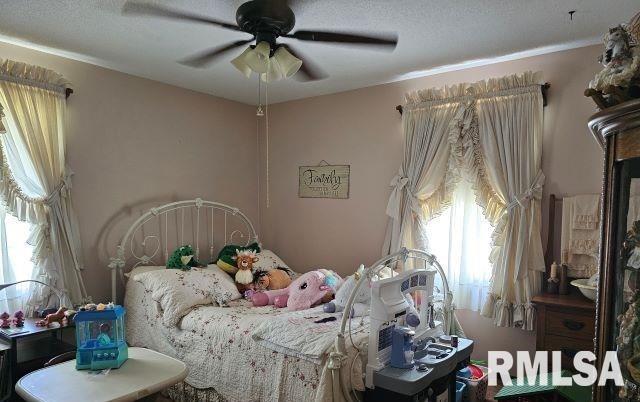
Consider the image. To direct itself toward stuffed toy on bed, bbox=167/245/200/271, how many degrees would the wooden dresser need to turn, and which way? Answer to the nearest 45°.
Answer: approximately 45° to its right

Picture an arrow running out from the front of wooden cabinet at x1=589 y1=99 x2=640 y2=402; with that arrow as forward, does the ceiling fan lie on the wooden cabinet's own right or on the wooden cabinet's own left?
on the wooden cabinet's own right

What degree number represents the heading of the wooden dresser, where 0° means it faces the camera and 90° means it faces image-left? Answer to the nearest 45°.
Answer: approximately 45°

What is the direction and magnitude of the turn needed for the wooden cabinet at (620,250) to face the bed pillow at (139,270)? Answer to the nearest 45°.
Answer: approximately 45° to its right

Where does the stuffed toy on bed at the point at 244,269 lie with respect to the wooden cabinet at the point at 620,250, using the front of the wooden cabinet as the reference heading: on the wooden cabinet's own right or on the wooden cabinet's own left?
on the wooden cabinet's own right

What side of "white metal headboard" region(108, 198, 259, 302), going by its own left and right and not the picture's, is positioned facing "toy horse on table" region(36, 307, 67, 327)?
right

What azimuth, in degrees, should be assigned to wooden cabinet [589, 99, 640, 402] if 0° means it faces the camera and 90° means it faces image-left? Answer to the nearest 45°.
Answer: approximately 45°

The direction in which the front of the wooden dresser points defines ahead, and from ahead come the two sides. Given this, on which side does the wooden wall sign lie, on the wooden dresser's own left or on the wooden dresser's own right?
on the wooden dresser's own right
